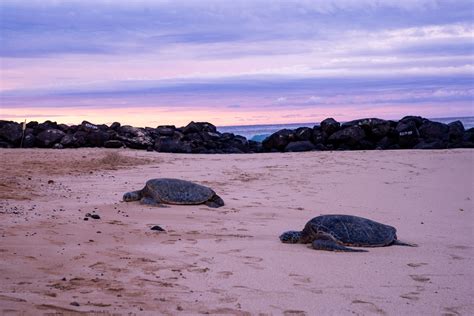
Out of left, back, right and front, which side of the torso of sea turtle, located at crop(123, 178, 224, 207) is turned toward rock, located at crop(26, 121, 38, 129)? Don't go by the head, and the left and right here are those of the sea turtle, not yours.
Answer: right

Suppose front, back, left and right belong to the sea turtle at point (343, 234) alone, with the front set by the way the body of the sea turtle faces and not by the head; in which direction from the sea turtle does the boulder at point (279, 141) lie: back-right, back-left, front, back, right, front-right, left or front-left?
right

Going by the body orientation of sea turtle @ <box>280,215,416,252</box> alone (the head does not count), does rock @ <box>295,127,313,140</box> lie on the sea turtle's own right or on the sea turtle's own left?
on the sea turtle's own right

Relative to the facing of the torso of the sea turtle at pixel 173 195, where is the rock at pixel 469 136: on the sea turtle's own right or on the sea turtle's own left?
on the sea turtle's own right

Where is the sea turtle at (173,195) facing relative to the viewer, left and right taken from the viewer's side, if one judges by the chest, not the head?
facing to the left of the viewer

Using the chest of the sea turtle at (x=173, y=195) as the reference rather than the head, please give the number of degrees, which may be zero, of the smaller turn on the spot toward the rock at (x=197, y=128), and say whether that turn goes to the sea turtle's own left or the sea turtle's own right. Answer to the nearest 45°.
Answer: approximately 90° to the sea turtle's own right

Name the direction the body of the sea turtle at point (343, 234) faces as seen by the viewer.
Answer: to the viewer's left

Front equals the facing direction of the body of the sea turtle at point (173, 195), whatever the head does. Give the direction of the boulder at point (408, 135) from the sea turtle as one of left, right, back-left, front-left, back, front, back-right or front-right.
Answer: back-right

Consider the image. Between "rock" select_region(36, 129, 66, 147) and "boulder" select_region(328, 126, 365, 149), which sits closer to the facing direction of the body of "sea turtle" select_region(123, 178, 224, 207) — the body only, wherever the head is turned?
the rock

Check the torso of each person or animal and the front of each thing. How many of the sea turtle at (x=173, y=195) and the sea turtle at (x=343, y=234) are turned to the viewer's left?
2

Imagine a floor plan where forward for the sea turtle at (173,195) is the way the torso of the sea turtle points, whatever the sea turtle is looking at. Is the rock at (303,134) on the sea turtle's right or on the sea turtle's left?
on the sea turtle's right

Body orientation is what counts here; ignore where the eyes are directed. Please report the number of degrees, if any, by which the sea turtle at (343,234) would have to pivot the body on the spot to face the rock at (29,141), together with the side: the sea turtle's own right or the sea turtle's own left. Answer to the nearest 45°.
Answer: approximately 45° to the sea turtle's own right

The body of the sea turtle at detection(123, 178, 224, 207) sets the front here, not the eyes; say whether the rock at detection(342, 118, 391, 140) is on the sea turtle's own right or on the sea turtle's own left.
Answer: on the sea turtle's own right

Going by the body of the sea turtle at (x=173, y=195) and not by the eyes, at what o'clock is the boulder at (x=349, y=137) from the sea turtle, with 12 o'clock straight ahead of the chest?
The boulder is roughly at 4 o'clock from the sea turtle.

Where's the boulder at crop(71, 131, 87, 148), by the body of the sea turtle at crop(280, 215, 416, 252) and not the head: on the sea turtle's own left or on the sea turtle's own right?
on the sea turtle's own right
